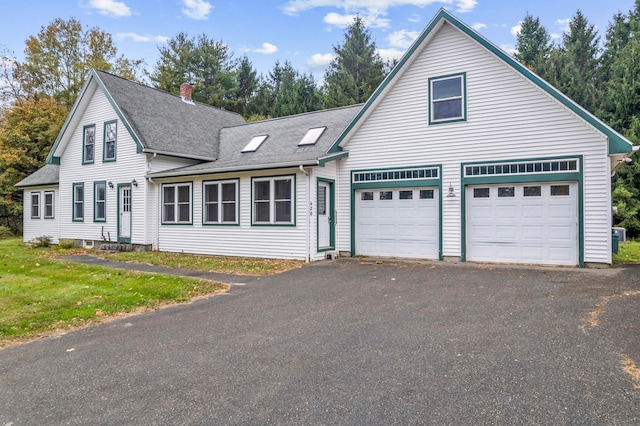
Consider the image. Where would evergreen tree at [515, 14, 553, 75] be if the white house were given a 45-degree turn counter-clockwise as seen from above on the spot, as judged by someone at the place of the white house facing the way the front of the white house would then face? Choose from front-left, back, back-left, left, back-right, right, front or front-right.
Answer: back-left

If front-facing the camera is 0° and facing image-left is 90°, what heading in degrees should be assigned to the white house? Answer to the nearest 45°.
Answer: approximately 45°

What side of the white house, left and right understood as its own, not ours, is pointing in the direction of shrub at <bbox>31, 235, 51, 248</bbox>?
right

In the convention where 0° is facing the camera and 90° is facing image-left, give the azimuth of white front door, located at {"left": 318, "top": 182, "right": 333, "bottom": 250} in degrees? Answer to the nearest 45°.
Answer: approximately 315°
